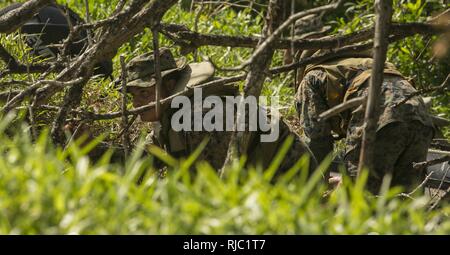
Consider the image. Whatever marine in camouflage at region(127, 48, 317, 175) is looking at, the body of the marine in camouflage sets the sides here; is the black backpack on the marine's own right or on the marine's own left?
on the marine's own right

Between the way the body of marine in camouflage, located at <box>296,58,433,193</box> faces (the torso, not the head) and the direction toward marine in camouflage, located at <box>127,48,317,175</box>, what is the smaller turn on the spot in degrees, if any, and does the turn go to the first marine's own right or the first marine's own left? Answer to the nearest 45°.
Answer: approximately 45° to the first marine's own left
